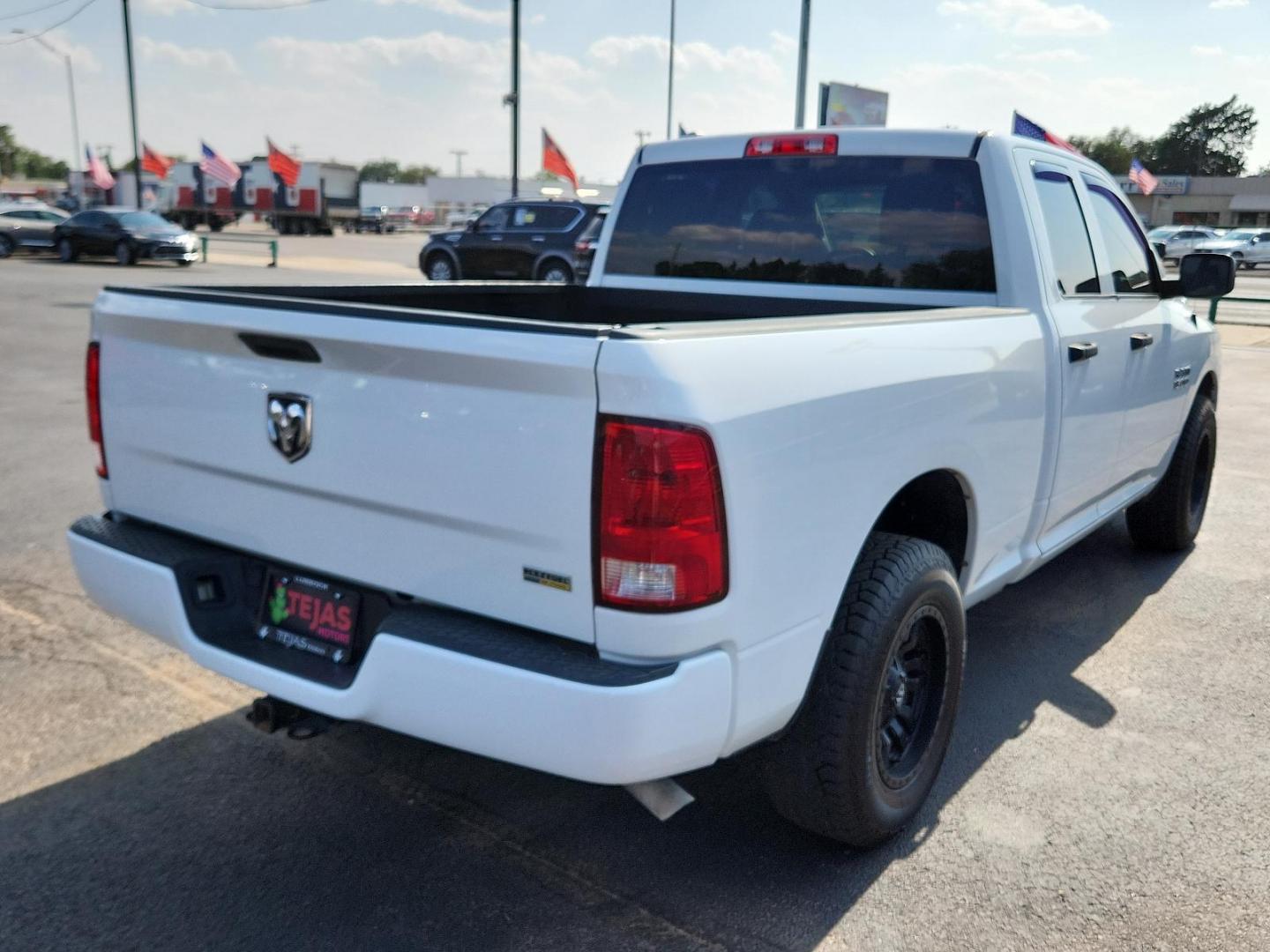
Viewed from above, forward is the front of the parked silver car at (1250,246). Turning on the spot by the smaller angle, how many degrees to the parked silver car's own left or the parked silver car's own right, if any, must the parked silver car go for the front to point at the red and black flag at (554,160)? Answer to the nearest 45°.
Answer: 0° — it already faces it

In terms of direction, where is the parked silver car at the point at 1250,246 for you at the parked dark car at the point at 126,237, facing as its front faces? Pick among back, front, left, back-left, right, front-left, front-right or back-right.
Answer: front-left

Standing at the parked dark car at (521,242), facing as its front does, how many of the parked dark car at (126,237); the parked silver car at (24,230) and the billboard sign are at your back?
1

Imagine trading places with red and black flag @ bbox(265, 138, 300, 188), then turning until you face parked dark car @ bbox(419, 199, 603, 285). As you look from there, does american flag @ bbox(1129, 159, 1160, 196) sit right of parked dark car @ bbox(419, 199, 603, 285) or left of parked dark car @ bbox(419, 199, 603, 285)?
left

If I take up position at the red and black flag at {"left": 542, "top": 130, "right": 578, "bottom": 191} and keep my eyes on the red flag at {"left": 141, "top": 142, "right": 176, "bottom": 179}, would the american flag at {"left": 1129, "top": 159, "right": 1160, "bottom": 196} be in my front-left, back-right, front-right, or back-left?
back-right

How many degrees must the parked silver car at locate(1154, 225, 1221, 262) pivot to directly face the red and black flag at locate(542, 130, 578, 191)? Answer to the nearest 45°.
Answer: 0° — it already faces it

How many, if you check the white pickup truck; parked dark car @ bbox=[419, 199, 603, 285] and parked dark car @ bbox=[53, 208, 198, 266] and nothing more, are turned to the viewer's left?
1

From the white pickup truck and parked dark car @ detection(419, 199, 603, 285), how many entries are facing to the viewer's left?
1

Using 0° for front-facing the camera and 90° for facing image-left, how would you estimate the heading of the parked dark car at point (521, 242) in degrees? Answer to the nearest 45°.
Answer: approximately 90°

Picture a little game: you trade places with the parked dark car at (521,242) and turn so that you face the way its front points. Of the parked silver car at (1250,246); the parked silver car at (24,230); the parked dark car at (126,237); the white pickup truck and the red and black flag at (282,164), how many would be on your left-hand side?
1

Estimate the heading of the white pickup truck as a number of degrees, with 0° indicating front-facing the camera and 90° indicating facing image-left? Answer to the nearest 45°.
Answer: approximately 225°

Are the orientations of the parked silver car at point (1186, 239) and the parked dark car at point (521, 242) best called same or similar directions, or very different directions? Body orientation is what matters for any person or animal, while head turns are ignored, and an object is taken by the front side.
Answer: same or similar directions

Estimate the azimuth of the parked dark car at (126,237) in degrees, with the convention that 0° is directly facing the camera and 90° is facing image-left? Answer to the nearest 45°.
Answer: approximately 315°

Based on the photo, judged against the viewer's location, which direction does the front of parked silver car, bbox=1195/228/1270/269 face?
facing the viewer and to the left of the viewer

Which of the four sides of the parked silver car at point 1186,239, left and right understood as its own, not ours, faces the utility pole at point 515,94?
front

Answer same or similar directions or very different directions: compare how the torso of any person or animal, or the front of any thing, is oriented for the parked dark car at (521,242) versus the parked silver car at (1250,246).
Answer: same or similar directions

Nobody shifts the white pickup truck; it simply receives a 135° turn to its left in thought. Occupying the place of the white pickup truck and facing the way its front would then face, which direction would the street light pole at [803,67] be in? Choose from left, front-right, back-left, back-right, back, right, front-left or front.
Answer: right
